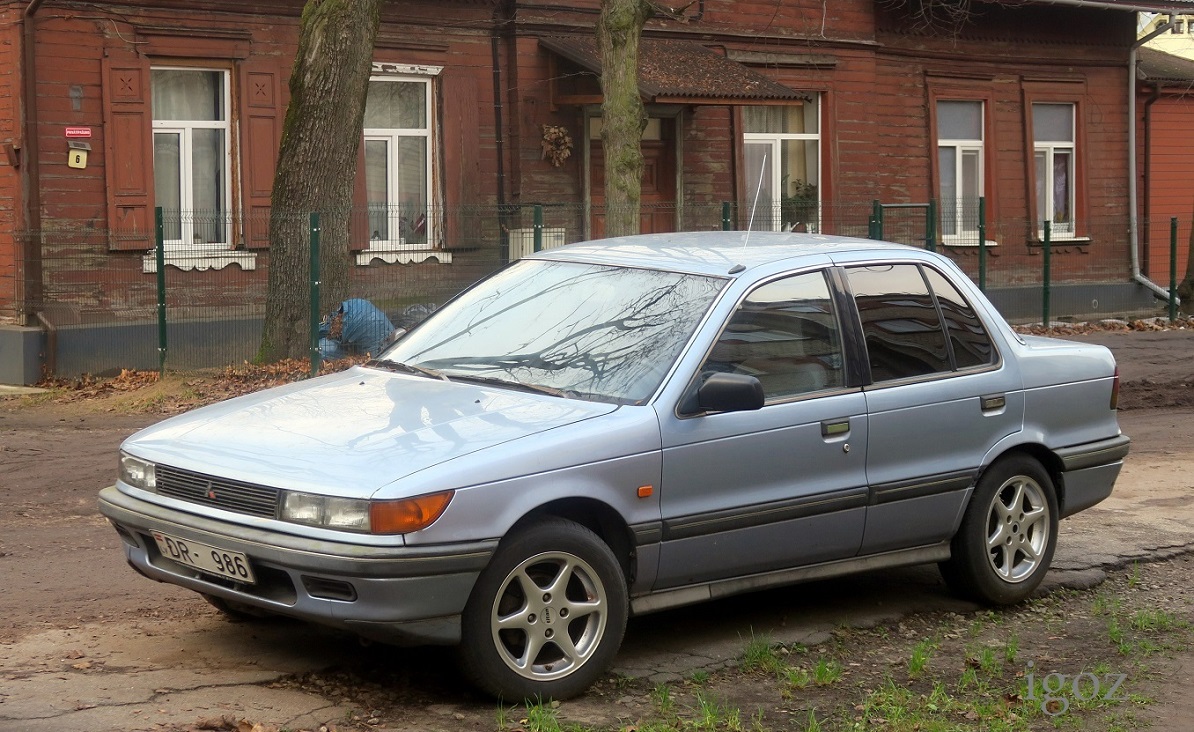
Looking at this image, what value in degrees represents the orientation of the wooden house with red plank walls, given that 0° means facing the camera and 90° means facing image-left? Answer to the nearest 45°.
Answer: approximately 0°

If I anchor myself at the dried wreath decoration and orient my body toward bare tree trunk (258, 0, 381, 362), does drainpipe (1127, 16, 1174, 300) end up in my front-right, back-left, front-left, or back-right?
back-left
